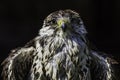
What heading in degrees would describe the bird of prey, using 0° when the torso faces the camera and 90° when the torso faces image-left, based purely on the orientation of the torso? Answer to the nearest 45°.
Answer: approximately 0°
